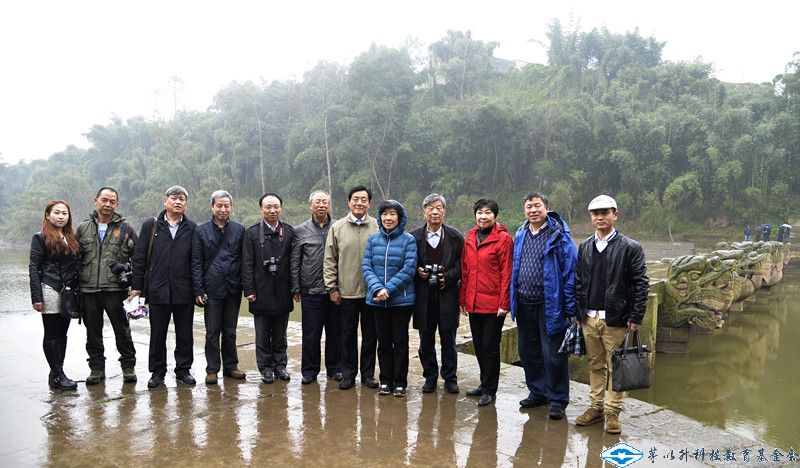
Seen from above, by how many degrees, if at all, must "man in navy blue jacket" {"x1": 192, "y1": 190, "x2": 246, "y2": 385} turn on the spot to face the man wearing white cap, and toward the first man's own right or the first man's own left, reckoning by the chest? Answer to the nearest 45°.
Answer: approximately 45° to the first man's own left

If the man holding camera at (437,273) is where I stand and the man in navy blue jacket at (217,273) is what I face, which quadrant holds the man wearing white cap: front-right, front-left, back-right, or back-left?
back-left

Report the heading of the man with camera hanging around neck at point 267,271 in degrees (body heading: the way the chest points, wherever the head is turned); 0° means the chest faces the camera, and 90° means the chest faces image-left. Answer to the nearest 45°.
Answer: approximately 0°

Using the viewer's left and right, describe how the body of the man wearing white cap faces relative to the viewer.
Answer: facing the viewer and to the left of the viewer

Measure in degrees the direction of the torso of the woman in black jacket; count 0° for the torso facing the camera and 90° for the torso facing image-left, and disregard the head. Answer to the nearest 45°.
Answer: approximately 315°

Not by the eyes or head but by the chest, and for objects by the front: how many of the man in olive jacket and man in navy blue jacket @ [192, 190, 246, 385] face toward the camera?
2

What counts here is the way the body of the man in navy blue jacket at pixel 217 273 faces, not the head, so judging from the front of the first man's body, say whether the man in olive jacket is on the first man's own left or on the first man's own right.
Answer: on the first man's own right

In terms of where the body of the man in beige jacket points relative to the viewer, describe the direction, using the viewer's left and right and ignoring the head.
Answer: facing the viewer

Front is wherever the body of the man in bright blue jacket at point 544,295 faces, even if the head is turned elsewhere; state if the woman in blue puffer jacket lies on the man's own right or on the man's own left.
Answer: on the man's own right

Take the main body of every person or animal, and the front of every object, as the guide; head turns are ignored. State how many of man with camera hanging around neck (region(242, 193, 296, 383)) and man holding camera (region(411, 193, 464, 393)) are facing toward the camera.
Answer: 2
